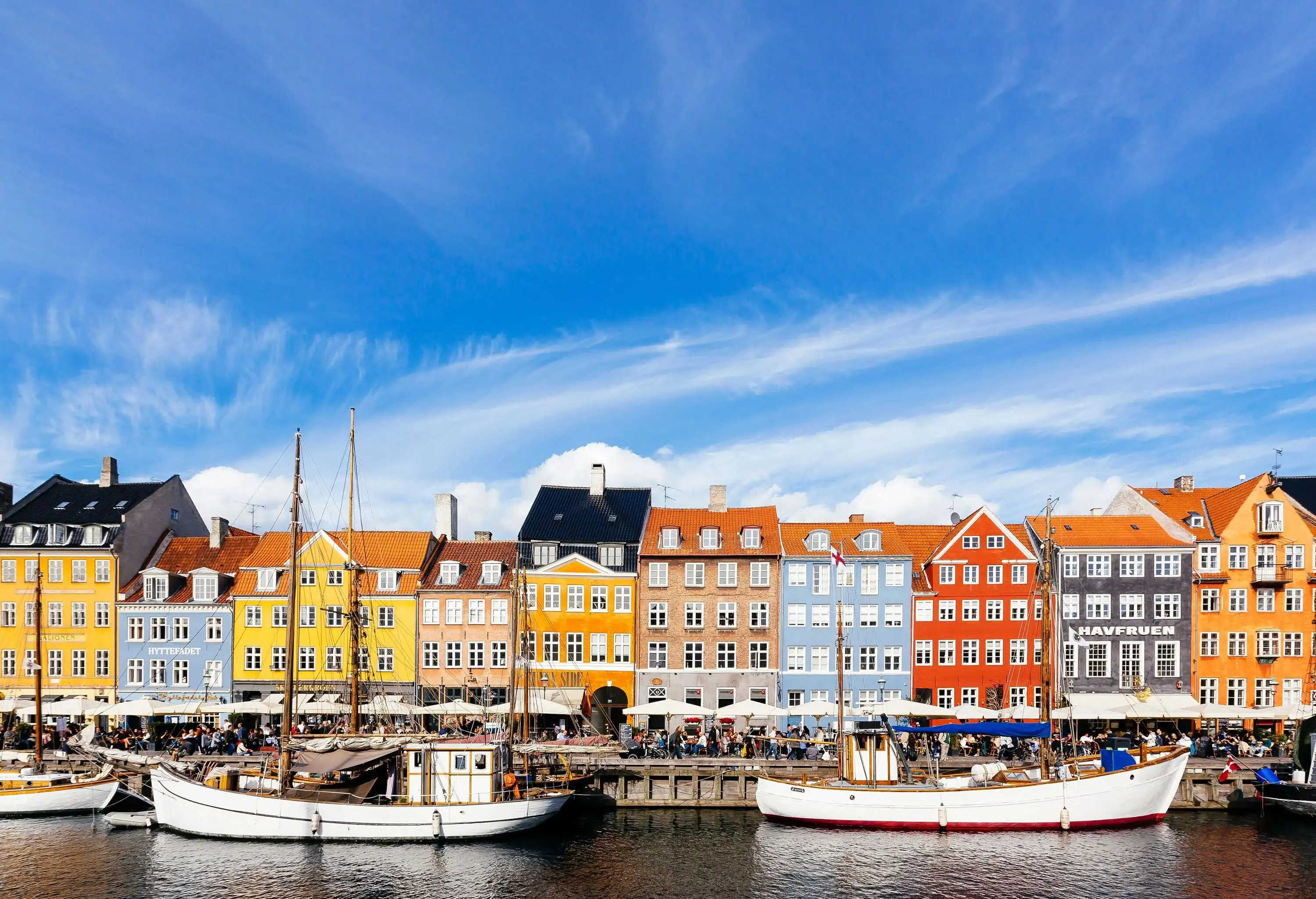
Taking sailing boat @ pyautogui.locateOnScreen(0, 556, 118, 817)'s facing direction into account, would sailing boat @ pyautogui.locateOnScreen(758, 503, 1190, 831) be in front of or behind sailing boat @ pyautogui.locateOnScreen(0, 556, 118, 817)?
in front

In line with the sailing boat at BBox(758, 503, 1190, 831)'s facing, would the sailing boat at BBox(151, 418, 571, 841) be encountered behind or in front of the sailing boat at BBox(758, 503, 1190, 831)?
behind

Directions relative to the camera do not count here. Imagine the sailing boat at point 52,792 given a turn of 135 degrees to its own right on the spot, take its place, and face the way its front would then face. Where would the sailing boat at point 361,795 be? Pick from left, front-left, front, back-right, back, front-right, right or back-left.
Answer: left

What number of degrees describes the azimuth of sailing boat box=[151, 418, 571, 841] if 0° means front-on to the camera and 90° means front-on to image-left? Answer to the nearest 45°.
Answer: approximately 90°

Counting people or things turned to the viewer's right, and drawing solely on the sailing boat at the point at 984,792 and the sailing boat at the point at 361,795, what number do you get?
1

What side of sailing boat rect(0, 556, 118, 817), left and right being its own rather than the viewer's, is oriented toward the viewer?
right

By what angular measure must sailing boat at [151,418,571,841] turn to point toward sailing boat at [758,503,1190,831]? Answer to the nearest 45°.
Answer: approximately 180°

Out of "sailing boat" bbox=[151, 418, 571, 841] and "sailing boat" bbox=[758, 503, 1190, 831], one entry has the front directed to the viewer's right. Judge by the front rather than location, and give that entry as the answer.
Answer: "sailing boat" bbox=[758, 503, 1190, 831]

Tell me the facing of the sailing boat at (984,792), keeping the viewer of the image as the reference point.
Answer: facing to the right of the viewer

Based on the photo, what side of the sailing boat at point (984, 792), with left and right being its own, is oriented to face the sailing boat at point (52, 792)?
back
